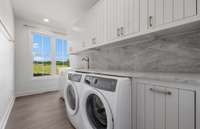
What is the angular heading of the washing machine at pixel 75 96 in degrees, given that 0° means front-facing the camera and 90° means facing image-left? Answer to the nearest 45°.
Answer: approximately 45°

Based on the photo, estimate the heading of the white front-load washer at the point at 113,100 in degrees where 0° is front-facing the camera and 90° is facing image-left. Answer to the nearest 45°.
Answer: approximately 45°

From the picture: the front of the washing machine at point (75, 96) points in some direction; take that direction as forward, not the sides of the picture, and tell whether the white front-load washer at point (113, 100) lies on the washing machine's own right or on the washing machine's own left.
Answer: on the washing machine's own left

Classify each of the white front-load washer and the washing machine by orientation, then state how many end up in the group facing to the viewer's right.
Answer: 0

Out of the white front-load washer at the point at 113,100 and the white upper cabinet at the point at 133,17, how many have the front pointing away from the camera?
0

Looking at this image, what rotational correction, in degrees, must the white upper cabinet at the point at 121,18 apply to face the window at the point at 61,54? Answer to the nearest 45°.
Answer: approximately 90° to its right

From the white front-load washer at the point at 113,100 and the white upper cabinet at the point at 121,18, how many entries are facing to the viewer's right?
0
